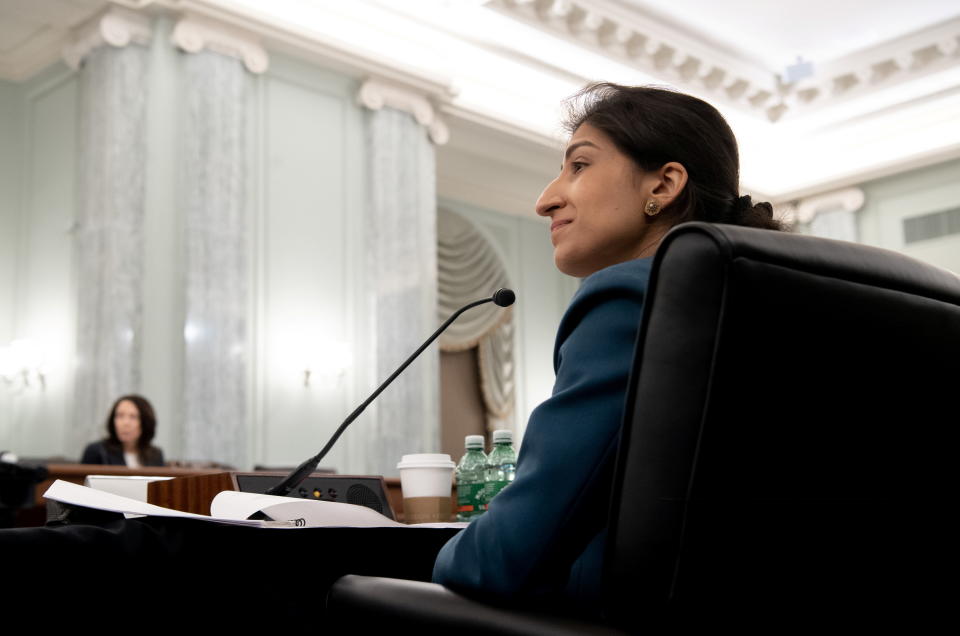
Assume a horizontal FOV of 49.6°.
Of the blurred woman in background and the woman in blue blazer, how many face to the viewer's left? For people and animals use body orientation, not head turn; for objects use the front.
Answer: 1

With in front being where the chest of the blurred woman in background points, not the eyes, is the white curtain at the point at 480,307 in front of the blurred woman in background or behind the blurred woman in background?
behind

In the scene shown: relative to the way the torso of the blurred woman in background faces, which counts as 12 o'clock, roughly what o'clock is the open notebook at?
The open notebook is roughly at 12 o'clock from the blurred woman in background.

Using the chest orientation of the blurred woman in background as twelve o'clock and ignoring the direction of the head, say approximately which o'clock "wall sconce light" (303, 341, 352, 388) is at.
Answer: The wall sconce light is roughly at 8 o'clock from the blurred woman in background.

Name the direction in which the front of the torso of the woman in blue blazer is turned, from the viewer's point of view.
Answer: to the viewer's left

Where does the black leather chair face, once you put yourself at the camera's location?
facing away from the viewer and to the left of the viewer

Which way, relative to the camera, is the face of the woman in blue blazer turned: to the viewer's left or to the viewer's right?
to the viewer's left

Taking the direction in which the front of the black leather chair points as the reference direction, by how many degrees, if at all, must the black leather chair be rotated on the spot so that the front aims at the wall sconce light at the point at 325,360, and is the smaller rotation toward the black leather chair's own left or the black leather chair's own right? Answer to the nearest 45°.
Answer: approximately 45° to the black leather chair's own right

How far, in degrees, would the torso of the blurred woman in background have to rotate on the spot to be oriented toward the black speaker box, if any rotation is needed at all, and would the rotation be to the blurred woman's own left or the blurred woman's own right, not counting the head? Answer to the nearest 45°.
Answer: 0° — they already face it
